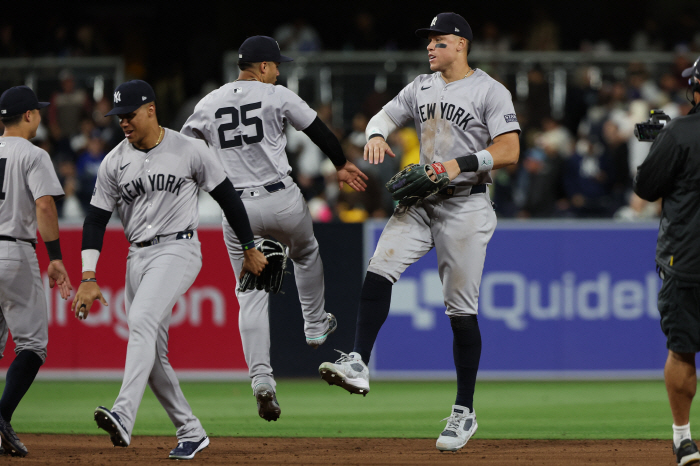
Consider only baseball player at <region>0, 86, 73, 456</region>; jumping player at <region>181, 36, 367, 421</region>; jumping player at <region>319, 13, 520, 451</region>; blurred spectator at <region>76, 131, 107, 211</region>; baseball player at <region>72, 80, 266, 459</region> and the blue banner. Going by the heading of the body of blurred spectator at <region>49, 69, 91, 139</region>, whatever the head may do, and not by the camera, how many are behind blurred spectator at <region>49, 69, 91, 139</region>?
0

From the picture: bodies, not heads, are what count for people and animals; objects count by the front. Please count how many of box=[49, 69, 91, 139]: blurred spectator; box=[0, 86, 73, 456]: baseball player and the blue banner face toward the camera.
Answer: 2

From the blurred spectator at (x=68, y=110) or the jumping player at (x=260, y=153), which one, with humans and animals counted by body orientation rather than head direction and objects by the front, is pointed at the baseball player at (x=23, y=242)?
the blurred spectator

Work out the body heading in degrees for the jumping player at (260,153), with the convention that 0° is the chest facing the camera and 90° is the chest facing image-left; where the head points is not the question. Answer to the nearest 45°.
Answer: approximately 225°

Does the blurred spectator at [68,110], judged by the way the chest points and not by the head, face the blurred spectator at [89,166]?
yes

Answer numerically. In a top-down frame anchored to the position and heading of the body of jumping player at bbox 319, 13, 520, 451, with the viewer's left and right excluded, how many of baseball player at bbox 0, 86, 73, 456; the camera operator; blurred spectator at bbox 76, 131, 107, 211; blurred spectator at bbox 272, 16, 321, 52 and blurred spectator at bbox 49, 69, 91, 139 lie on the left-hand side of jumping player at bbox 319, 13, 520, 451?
1

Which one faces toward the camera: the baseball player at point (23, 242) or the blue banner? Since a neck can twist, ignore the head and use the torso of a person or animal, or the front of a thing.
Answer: the blue banner

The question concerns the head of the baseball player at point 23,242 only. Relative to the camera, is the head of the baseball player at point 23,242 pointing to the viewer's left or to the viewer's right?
to the viewer's right

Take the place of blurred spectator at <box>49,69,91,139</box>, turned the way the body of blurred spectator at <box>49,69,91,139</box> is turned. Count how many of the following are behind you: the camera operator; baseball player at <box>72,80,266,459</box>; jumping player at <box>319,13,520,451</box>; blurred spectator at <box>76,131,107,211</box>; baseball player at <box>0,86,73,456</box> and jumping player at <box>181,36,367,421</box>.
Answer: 0

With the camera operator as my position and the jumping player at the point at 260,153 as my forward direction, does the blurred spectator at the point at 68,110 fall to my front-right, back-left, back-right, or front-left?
front-right

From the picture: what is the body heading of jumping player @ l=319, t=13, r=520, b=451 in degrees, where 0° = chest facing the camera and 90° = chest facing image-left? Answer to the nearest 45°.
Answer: approximately 45°

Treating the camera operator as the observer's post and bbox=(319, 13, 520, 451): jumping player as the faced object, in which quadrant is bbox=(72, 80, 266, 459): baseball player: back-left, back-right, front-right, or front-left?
front-left

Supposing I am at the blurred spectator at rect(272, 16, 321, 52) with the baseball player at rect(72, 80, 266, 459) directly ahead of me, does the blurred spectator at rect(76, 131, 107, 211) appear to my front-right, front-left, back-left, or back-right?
front-right

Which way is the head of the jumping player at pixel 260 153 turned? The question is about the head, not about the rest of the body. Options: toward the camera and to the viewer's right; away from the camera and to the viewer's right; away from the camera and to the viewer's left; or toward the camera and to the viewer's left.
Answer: away from the camera and to the viewer's right

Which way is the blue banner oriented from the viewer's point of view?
toward the camera

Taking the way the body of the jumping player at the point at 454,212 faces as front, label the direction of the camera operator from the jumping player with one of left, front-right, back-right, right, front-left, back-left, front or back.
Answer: left

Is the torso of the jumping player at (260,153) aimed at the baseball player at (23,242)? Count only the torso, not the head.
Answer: no

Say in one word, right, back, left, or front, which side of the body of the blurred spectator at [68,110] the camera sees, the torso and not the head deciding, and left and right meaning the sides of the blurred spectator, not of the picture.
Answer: front

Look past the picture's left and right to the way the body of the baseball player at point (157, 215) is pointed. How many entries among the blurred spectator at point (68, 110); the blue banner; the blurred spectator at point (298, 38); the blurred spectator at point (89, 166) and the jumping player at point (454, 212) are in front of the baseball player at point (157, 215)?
0

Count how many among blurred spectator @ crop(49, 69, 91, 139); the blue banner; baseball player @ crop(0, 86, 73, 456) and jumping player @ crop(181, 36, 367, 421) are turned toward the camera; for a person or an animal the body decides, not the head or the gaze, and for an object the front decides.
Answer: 2
